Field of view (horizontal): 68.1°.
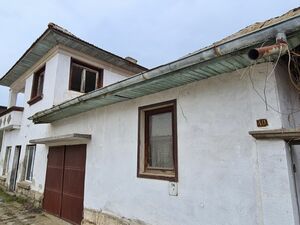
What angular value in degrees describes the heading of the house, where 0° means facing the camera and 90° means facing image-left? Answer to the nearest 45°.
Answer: approximately 45°
